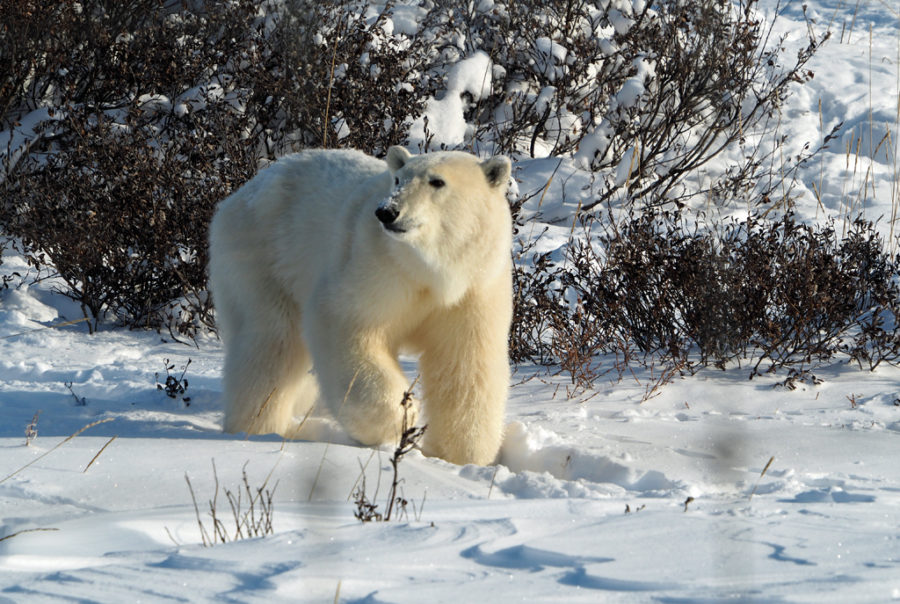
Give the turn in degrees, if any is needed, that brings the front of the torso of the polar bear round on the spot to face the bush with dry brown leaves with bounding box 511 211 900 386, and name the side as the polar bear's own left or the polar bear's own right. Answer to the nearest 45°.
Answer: approximately 90° to the polar bear's own left

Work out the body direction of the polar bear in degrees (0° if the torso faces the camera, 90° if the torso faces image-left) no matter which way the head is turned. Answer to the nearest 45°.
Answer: approximately 315°

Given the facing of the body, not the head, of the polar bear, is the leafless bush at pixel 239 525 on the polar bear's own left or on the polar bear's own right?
on the polar bear's own right

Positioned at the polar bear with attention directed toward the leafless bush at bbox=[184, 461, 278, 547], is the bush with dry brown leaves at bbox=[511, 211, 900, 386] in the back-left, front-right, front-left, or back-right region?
back-left
